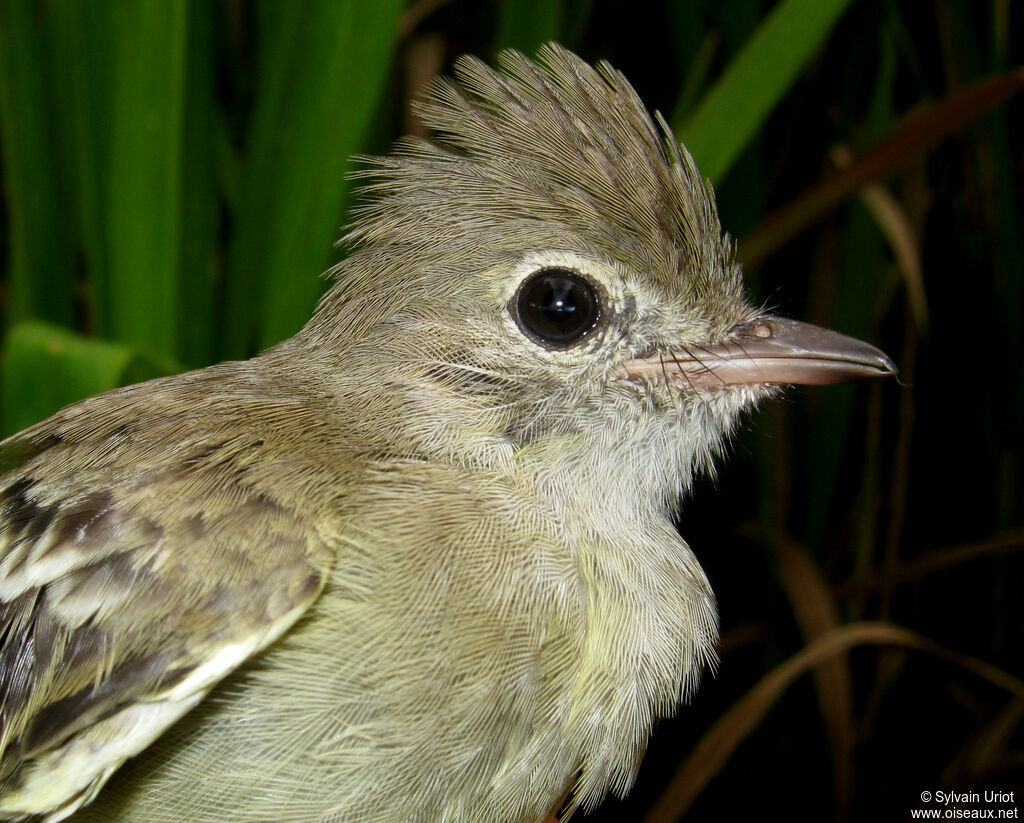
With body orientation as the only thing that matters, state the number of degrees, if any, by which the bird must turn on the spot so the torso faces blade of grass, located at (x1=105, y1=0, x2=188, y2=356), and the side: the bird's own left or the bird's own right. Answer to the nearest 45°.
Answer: approximately 135° to the bird's own left

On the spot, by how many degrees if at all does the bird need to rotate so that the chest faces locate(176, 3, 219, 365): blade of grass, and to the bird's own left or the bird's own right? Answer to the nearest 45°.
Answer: approximately 135° to the bird's own left

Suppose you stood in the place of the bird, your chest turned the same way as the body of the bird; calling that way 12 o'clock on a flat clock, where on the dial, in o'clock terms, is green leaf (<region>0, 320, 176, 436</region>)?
The green leaf is roughly at 7 o'clock from the bird.

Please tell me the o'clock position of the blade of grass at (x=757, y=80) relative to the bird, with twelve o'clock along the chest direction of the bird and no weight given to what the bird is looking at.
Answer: The blade of grass is roughly at 10 o'clock from the bird.

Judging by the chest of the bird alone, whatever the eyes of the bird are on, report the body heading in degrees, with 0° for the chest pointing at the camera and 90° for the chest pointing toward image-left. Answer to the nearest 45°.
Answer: approximately 270°

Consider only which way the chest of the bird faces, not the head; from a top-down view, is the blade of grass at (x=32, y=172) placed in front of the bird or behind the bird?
behind

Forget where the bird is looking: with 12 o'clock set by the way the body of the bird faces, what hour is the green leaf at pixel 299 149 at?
The green leaf is roughly at 8 o'clock from the bird.

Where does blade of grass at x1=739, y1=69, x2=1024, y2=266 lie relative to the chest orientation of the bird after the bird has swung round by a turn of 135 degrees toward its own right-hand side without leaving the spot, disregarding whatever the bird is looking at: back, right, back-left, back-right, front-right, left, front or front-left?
back
